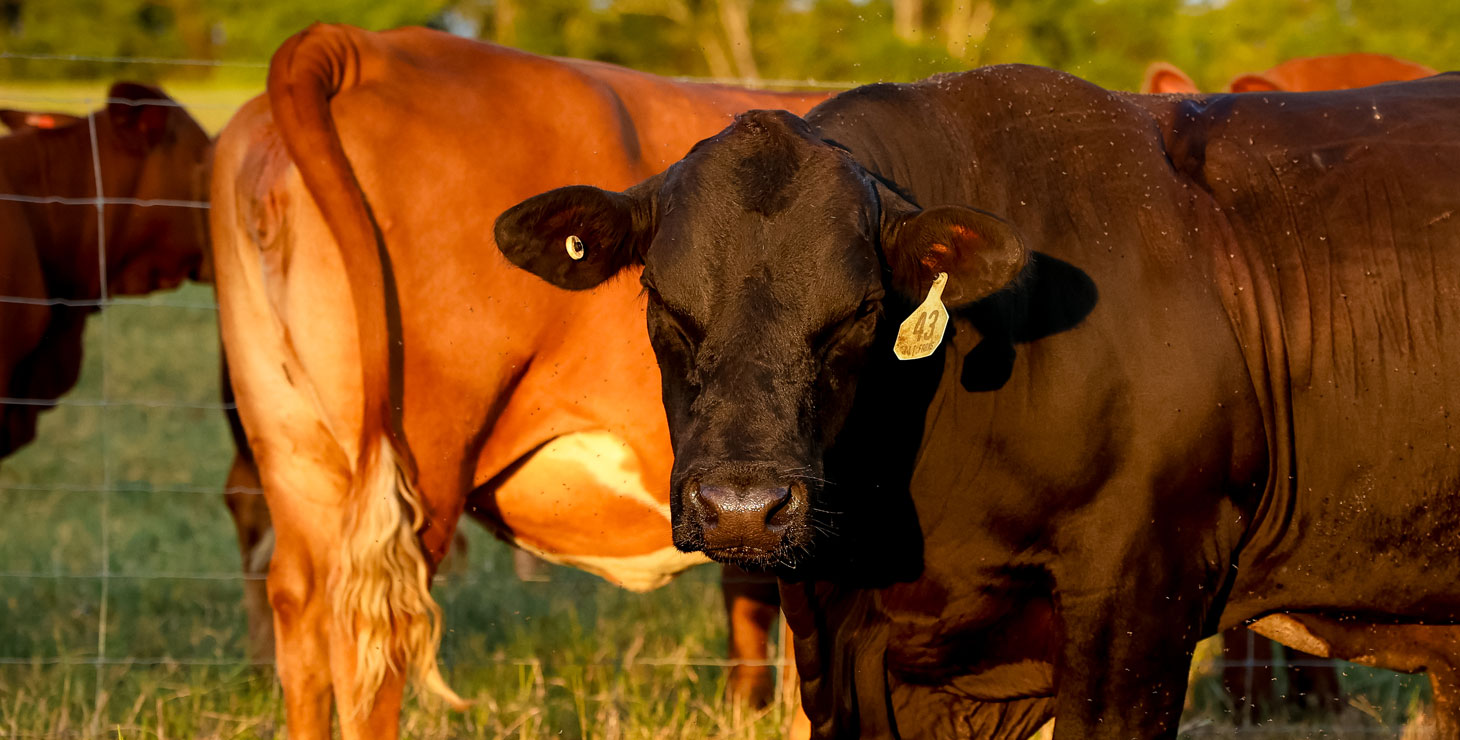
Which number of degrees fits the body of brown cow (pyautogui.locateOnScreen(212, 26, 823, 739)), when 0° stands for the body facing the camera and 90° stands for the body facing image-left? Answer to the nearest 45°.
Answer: approximately 225°

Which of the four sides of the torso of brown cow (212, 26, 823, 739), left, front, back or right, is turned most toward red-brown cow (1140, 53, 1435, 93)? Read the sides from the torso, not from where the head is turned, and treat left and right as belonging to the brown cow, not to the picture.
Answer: front

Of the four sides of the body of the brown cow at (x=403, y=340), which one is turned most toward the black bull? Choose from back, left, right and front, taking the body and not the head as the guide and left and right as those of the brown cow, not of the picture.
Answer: right

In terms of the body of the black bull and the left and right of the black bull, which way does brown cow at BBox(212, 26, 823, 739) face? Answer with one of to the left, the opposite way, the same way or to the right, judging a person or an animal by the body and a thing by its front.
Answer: the opposite way

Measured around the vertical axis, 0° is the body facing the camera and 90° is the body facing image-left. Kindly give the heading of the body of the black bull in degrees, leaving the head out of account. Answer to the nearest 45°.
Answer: approximately 45°
